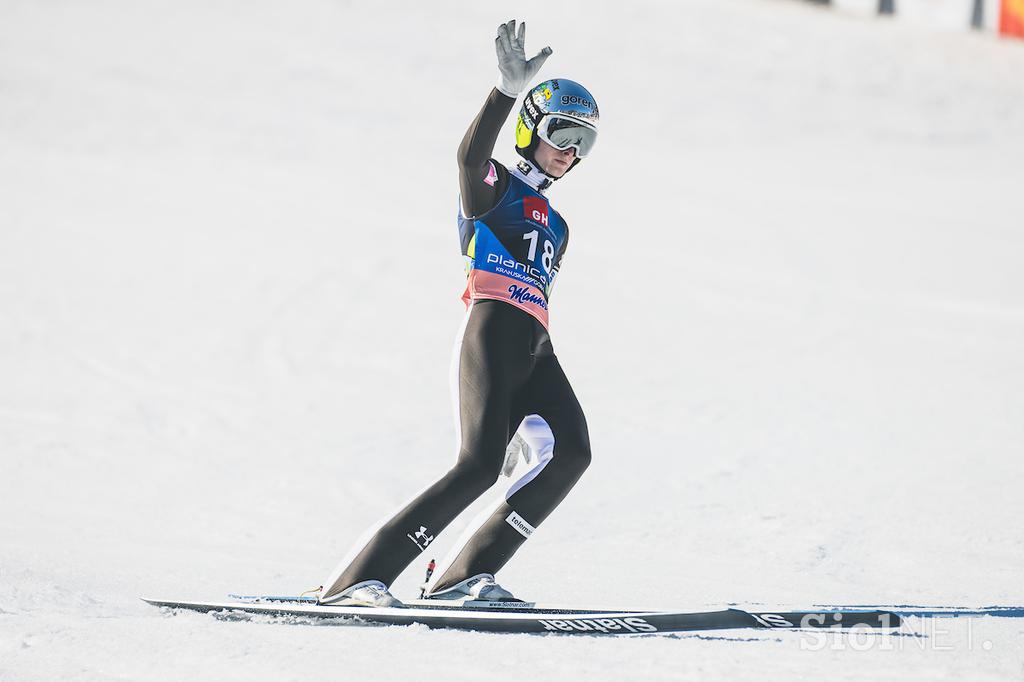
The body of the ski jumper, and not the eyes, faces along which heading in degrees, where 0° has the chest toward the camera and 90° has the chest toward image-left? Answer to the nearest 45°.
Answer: approximately 315°

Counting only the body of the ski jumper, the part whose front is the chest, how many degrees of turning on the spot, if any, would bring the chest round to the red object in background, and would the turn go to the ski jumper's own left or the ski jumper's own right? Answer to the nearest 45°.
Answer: approximately 90° to the ski jumper's own left
